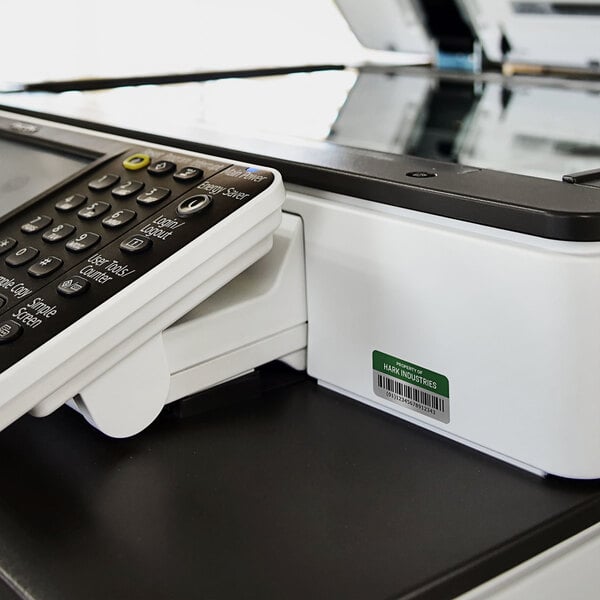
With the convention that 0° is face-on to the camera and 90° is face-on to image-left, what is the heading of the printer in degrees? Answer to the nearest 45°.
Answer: approximately 45°
